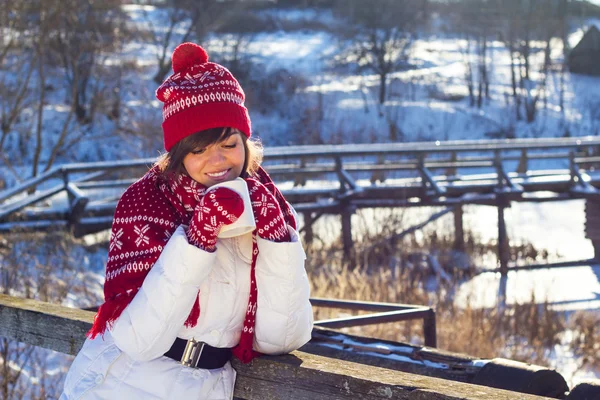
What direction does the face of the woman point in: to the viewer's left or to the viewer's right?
to the viewer's right

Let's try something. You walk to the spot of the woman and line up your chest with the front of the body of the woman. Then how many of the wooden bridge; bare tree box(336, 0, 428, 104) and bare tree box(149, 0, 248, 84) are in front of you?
0

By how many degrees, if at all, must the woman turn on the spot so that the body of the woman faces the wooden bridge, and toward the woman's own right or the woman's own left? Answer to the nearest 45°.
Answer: approximately 135° to the woman's own left

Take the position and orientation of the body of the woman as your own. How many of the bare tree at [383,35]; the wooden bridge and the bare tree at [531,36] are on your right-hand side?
0

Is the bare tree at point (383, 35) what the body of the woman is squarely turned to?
no

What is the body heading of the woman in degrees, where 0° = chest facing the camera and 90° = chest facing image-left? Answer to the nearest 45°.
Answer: approximately 315°

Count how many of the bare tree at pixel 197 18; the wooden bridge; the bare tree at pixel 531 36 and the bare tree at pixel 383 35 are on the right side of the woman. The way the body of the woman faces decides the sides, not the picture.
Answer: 0

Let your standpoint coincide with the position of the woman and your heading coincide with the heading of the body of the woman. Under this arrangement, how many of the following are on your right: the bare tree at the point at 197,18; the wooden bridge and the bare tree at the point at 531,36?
0

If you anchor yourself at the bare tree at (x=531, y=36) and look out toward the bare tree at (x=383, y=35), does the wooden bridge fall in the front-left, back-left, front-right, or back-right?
front-left

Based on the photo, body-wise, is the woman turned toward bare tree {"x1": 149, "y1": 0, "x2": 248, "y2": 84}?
no
